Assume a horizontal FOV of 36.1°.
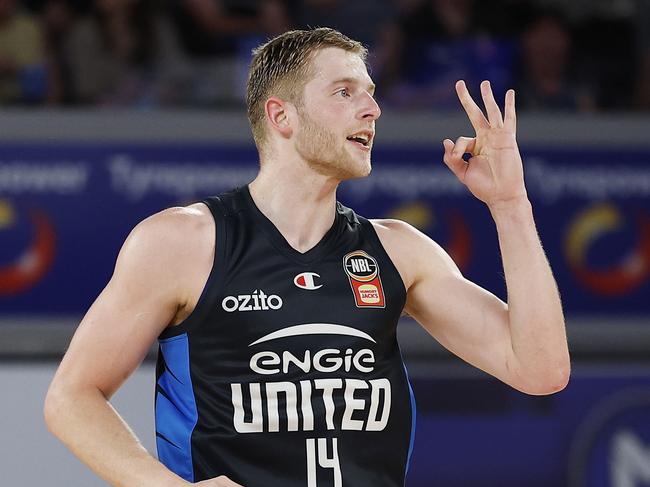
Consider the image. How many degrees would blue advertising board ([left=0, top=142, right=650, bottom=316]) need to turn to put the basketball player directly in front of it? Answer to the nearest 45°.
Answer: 0° — it already faces them

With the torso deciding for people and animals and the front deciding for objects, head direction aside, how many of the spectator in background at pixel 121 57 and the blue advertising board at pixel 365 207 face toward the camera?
2

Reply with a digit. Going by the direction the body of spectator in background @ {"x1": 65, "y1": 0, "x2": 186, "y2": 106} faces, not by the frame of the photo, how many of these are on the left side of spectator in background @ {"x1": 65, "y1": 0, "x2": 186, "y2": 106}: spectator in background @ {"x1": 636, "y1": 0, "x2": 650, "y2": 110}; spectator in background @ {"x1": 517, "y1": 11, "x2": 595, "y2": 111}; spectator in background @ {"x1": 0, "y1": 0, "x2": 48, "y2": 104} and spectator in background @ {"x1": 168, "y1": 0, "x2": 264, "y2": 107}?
3

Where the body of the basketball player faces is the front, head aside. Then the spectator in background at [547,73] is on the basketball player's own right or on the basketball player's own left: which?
on the basketball player's own left

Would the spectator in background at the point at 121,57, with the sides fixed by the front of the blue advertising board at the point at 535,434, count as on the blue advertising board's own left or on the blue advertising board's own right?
on the blue advertising board's own right

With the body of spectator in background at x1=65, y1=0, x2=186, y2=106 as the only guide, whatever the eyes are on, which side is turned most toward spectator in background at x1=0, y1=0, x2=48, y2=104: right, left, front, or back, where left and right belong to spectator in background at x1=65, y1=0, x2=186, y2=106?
right

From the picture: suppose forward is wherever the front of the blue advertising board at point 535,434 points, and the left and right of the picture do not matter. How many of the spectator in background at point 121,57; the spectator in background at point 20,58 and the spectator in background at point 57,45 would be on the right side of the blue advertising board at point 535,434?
3

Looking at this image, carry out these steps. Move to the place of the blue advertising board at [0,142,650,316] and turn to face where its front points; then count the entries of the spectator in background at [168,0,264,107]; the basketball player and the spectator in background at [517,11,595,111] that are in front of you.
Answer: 1

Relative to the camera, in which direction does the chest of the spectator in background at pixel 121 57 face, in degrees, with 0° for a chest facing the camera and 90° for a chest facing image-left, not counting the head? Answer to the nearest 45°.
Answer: approximately 0°

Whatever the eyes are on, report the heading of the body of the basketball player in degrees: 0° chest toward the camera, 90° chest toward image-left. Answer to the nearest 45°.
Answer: approximately 315°
